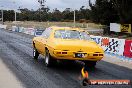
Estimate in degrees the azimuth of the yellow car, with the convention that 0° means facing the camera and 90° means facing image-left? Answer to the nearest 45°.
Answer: approximately 135°
